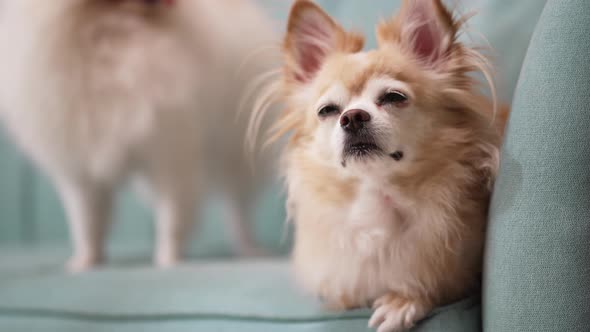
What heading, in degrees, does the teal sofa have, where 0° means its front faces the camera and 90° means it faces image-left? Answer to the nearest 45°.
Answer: approximately 0°

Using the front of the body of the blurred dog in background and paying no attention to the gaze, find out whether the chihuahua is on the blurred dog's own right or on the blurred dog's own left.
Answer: on the blurred dog's own left

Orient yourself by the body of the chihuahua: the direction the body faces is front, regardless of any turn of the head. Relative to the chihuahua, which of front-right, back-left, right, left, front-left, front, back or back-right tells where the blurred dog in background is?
back-right
